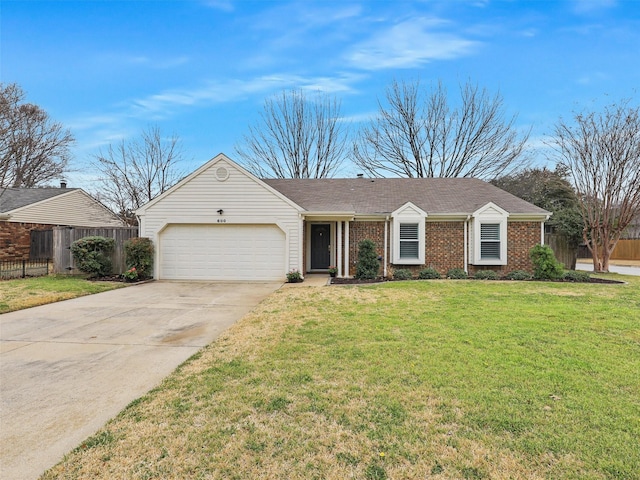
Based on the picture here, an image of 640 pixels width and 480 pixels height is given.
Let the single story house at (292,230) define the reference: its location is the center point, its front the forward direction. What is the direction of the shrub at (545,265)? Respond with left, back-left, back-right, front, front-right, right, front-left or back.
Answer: left

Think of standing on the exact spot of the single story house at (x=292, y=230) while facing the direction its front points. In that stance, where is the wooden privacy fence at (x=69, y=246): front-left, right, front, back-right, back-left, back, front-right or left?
right

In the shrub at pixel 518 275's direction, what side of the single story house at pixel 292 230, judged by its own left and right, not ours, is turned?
left

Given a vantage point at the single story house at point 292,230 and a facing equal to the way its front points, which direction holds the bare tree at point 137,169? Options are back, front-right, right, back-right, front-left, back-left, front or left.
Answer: back-right

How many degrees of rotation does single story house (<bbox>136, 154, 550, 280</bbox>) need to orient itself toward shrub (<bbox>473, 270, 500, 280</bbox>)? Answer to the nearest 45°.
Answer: approximately 90° to its left

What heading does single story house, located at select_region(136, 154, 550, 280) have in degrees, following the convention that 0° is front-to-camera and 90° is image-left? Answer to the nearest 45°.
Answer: approximately 0°

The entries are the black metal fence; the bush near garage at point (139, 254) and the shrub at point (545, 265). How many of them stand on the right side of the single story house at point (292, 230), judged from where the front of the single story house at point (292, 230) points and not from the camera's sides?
2

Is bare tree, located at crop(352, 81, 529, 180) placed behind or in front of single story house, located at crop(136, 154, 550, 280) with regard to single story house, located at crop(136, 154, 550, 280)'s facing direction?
behind

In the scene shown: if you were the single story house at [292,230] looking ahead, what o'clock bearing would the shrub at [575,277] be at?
The shrub is roughly at 9 o'clock from the single story house.

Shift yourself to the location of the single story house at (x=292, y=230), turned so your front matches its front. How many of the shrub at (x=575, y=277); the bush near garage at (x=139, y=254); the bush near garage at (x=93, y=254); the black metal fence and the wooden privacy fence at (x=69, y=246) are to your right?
4

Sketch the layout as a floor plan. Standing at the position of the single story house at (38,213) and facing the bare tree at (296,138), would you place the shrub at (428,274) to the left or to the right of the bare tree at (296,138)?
right

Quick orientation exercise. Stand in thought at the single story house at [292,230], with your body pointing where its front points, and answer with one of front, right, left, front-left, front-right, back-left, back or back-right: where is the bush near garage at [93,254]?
right
